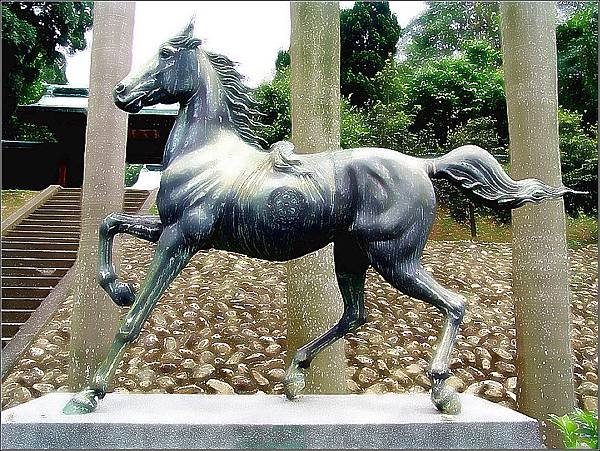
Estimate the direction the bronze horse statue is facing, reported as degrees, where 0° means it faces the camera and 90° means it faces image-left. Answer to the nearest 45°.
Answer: approximately 90°

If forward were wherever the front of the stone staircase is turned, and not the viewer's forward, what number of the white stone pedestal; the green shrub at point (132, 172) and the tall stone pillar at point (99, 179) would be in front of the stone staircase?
2

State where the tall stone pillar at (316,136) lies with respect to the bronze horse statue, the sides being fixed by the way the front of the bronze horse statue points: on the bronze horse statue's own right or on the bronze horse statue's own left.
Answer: on the bronze horse statue's own right

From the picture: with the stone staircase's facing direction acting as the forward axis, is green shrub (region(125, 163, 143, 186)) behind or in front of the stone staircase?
behind

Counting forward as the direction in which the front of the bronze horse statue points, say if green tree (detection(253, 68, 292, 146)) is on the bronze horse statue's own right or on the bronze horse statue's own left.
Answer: on the bronze horse statue's own right

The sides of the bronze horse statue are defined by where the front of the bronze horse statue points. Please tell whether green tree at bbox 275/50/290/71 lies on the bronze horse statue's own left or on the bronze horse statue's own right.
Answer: on the bronze horse statue's own right

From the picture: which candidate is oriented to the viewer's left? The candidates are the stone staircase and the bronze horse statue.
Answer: the bronze horse statue

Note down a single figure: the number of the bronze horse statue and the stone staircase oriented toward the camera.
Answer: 1

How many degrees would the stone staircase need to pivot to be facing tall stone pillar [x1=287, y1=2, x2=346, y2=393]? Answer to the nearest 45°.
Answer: approximately 45° to its left

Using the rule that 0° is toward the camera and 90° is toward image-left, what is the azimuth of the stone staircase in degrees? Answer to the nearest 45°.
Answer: approximately 0°

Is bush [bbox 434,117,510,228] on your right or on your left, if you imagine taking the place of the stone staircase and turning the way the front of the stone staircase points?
on your left

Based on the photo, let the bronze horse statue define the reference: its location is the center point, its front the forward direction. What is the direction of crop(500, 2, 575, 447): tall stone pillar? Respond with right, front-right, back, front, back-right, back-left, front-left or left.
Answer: back-right

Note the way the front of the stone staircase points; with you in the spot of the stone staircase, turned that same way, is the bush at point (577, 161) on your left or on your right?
on your left
